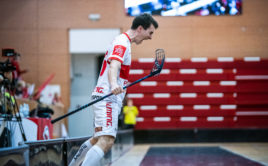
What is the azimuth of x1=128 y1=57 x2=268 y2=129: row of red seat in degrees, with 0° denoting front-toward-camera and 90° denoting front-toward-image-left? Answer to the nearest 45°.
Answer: approximately 0°
